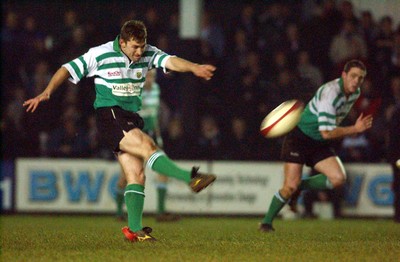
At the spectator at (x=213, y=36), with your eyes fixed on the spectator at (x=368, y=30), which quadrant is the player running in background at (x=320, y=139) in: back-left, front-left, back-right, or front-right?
front-right

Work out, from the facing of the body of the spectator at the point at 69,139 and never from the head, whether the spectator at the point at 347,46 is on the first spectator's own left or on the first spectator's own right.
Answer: on the first spectator's own left

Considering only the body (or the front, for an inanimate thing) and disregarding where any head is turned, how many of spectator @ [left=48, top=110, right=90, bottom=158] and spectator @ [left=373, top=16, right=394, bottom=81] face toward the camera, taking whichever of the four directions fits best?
2

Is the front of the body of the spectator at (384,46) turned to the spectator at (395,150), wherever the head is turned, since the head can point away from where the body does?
yes

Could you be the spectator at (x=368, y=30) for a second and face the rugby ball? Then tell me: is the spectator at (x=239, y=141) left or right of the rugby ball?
right

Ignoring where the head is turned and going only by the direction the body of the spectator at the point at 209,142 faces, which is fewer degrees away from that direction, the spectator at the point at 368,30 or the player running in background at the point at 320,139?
the player running in background

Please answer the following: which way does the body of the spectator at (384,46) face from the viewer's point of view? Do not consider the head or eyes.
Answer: toward the camera

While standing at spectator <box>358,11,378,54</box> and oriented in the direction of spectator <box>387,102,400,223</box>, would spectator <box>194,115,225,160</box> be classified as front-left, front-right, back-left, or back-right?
front-right

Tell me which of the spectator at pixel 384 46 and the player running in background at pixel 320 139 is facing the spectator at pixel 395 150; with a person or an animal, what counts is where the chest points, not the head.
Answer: the spectator at pixel 384 46

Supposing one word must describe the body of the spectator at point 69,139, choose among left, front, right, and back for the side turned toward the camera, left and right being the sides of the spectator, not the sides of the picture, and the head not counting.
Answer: front
